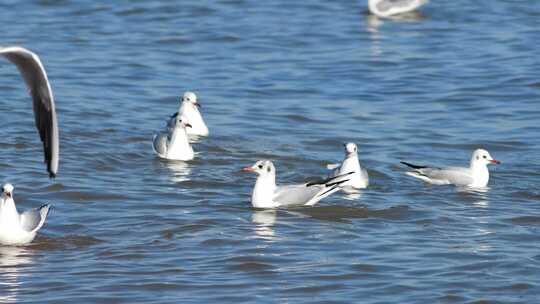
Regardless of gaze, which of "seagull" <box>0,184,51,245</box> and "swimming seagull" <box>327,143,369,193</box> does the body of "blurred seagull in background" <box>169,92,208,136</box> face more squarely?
the swimming seagull

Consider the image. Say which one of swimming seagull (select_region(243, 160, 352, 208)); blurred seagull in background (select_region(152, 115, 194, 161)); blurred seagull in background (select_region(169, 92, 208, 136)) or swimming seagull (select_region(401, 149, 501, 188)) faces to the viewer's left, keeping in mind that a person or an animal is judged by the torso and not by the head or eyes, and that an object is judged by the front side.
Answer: swimming seagull (select_region(243, 160, 352, 208))

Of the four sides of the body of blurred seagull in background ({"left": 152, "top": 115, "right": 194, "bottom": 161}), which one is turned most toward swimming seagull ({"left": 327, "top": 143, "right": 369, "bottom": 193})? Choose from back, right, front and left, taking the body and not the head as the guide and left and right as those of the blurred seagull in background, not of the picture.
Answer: front

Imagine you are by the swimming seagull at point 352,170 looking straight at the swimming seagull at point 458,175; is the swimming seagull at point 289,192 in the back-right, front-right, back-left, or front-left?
back-right

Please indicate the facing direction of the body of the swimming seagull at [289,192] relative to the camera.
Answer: to the viewer's left

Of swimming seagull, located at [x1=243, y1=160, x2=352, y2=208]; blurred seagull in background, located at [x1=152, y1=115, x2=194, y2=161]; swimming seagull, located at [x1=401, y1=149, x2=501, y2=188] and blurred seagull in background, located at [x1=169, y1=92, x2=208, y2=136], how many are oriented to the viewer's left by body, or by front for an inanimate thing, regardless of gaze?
1

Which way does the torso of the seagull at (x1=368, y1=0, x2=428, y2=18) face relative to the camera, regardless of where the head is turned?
to the viewer's left

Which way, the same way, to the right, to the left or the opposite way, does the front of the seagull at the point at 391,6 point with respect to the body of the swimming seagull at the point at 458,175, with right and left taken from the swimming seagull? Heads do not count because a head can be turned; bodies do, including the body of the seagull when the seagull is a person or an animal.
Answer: the opposite way

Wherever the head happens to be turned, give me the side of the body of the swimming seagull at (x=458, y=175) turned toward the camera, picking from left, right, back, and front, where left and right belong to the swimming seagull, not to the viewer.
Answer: right

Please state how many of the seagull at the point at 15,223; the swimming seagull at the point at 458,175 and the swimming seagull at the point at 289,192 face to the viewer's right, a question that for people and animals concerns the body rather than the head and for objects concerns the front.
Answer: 1

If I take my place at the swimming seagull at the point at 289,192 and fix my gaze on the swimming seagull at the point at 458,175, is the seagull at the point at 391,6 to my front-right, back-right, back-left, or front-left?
front-left
